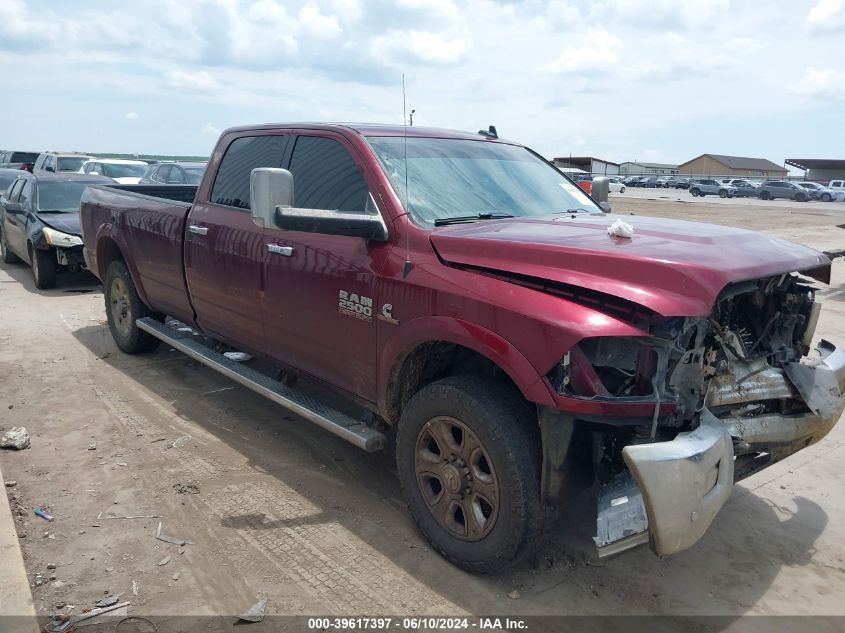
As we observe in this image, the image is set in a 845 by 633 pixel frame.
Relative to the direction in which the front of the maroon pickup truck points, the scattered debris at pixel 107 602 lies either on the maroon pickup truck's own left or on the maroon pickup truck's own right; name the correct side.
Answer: on the maroon pickup truck's own right

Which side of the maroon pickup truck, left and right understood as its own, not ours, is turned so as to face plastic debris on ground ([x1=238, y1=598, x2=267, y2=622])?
right

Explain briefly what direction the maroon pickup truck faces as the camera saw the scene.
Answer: facing the viewer and to the right of the viewer
